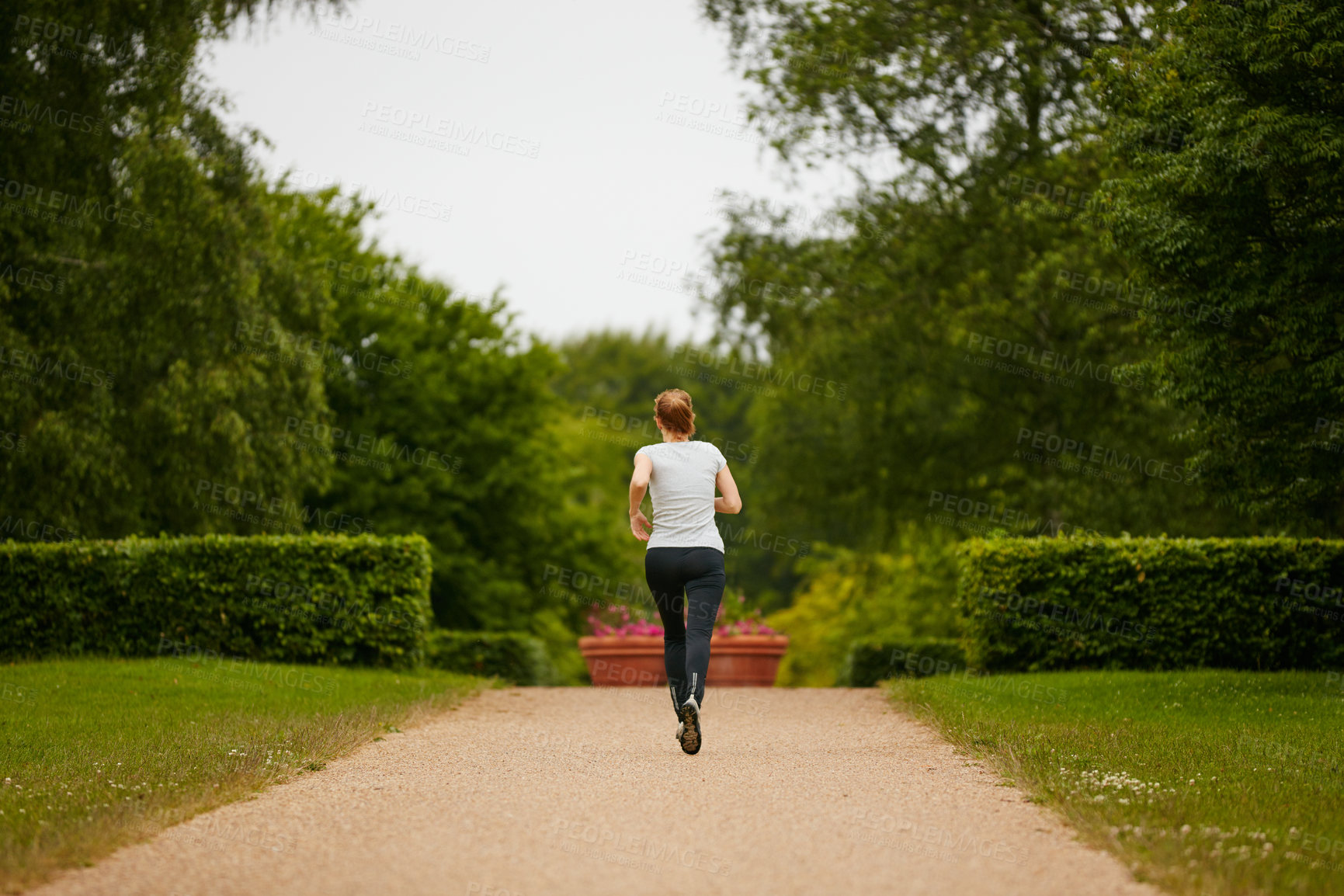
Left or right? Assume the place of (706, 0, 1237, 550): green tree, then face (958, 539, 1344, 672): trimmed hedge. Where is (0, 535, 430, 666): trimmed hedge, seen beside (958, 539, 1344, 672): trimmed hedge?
right

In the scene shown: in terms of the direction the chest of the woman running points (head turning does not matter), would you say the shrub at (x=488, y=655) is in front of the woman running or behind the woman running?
in front

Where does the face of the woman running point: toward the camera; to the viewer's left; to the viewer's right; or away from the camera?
away from the camera

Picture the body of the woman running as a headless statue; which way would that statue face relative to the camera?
away from the camera

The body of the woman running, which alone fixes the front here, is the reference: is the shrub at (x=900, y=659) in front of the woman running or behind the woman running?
in front
